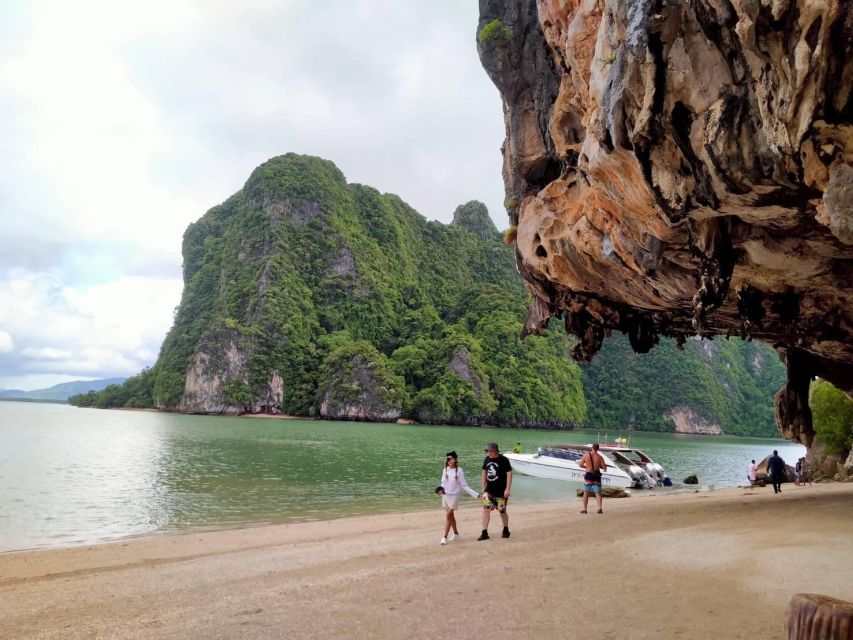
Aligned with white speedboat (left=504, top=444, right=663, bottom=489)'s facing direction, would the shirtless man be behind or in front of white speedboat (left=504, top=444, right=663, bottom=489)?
behind

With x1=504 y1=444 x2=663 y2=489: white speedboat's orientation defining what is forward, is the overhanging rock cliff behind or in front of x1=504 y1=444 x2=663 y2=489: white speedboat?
behind

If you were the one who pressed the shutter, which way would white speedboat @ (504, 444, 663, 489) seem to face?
facing away from the viewer and to the left of the viewer
